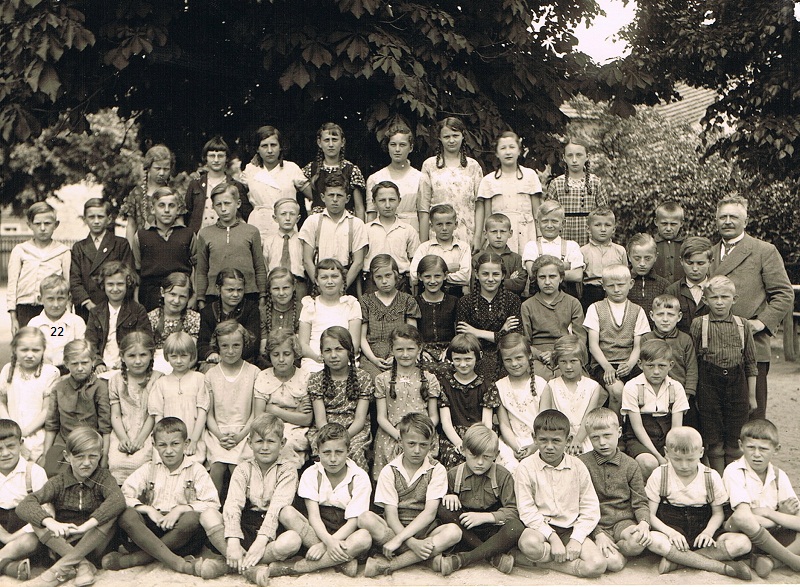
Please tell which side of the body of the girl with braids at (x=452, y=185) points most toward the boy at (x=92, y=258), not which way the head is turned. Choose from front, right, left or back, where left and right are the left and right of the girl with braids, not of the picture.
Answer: right

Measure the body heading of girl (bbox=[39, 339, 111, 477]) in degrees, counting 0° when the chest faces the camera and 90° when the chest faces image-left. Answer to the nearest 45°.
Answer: approximately 0°

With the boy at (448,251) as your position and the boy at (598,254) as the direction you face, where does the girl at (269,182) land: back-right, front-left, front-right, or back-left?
back-left

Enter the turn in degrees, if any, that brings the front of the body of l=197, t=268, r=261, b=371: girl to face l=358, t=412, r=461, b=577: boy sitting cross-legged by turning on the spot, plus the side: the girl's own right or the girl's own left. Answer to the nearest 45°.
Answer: approximately 45° to the girl's own left

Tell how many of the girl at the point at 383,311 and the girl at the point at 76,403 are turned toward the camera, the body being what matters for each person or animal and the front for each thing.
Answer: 2

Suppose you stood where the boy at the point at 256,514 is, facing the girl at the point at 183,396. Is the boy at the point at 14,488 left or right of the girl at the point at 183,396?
left

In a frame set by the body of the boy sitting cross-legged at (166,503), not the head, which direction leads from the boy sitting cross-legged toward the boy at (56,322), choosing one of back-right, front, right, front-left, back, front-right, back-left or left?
back-right

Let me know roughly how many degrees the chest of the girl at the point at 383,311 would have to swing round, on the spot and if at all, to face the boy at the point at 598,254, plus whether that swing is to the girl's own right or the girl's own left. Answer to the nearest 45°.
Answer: approximately 90° to the girl's own left
